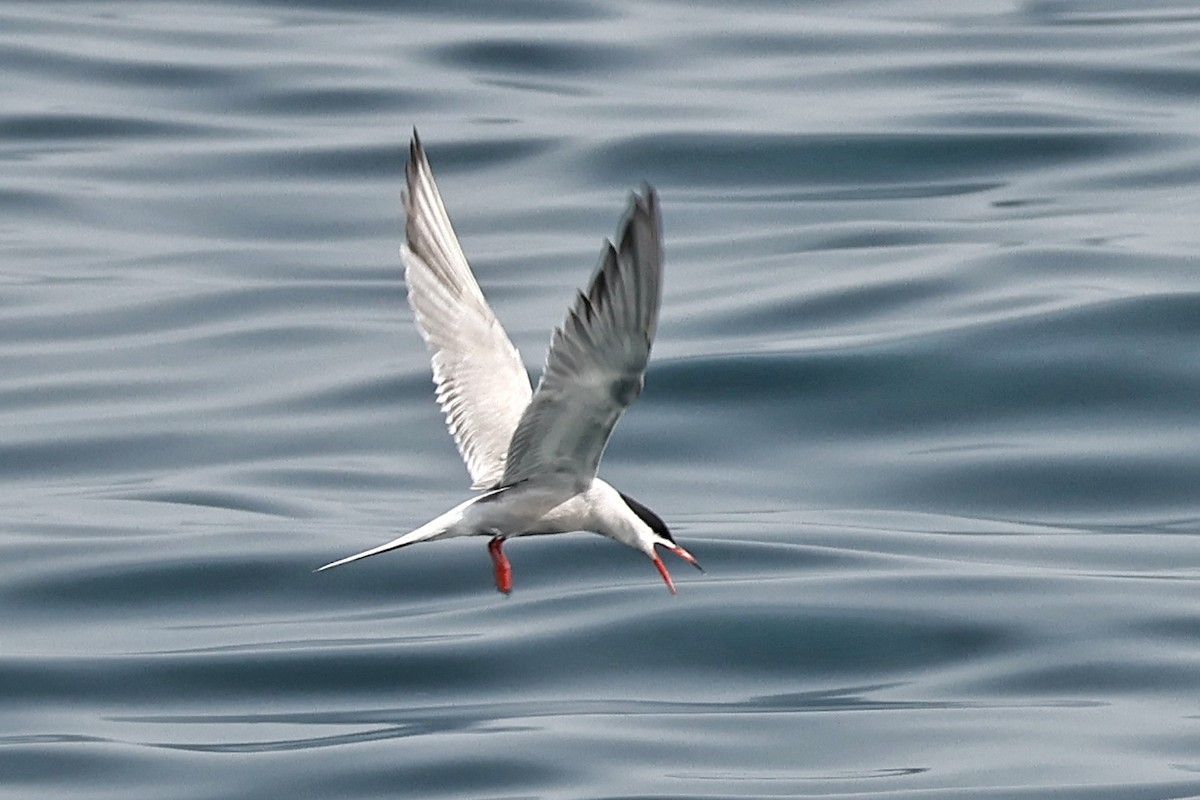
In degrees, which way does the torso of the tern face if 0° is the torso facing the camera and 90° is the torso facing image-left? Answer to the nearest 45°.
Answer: approximately 270°
